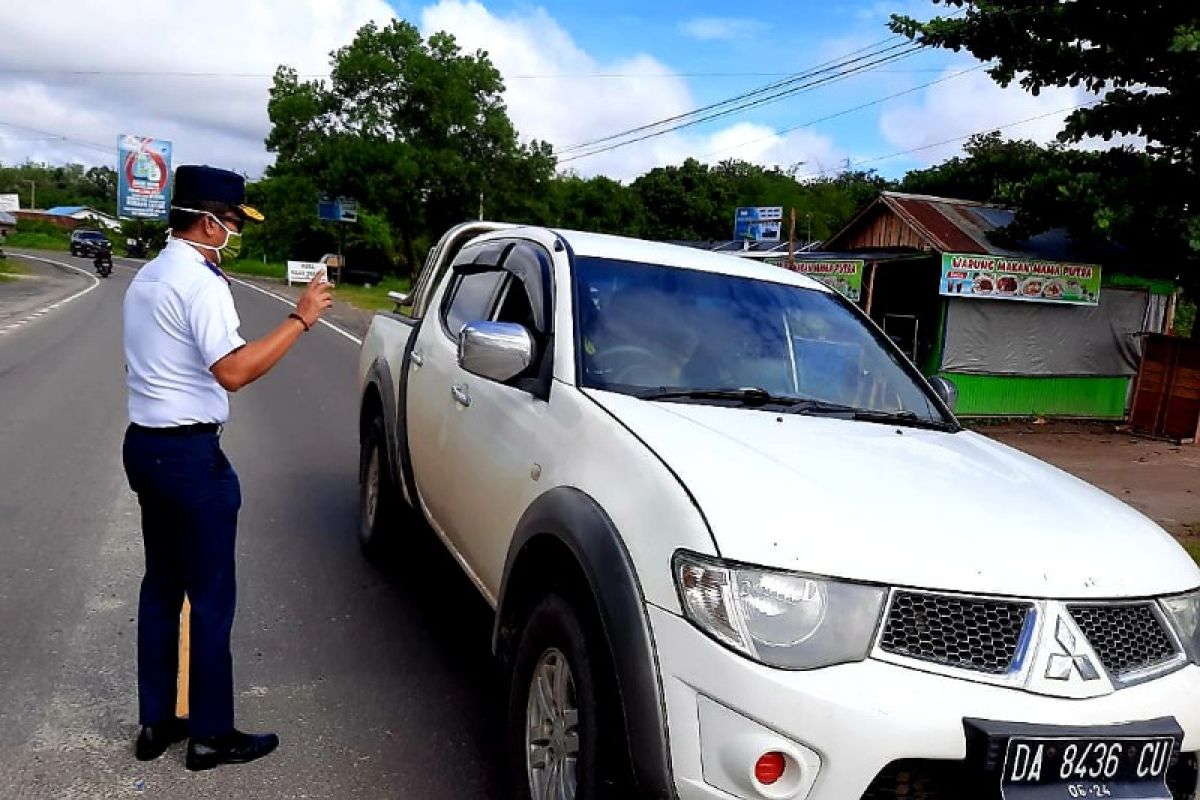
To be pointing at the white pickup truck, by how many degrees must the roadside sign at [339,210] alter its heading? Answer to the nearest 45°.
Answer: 0° — it already faces it

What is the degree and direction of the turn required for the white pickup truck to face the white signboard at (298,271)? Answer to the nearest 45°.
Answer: approximately 180°

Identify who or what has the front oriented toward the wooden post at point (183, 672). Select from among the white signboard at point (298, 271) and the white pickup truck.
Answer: the white signboard

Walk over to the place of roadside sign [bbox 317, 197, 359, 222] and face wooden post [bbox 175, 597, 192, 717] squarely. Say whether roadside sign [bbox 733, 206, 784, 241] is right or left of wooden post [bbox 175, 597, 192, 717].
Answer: left

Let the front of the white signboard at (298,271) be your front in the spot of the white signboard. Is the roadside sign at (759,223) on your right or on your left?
on your left

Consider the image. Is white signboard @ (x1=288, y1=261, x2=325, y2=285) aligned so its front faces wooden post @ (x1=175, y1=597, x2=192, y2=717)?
yes

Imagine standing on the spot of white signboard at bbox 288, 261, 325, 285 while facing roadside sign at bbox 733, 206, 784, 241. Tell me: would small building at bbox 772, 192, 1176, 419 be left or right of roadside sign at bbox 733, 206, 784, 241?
right

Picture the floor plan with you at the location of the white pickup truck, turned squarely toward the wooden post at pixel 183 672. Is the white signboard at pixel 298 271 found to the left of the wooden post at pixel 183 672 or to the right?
right

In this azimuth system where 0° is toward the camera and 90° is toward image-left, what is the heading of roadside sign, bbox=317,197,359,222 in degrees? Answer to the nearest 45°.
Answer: approximately 0°

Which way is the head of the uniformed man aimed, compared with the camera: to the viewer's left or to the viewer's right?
to the viewer's right
